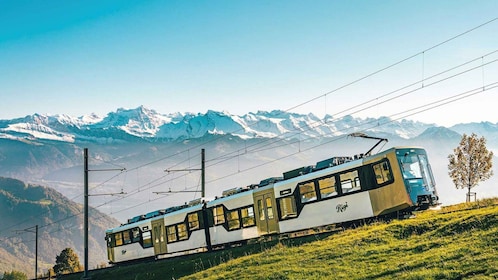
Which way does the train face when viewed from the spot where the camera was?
facing the viewer and to the right of the viewer
